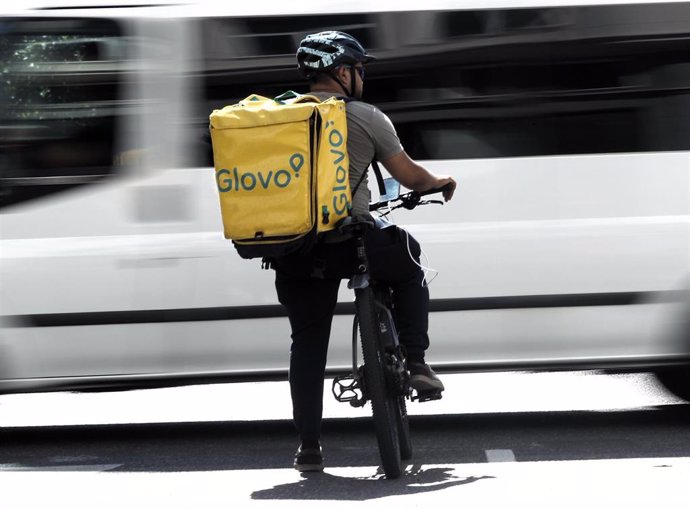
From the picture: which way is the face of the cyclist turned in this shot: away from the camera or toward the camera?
away from the camera

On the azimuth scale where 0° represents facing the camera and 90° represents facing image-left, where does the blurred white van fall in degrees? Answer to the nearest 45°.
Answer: approximately 90°

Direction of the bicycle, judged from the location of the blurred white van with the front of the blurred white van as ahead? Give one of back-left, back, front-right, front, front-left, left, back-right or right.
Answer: left

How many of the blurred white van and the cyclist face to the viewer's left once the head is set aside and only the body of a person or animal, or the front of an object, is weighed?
1

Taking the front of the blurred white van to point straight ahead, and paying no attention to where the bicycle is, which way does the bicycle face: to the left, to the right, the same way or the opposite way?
to the right

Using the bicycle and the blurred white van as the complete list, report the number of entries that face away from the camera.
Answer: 1

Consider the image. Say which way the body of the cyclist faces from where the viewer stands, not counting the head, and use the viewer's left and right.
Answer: facing away from the viewer and to the right of the viewer

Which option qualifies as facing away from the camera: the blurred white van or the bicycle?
the bicycle

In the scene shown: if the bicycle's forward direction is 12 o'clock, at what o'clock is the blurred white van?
The blurred white van is roughly at 12 o'clock from the bicycle.

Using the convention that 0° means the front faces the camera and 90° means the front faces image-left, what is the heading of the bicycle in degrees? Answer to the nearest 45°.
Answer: approximately 180°

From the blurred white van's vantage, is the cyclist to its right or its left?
on its left
